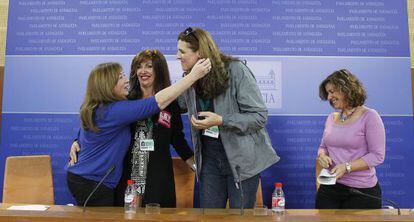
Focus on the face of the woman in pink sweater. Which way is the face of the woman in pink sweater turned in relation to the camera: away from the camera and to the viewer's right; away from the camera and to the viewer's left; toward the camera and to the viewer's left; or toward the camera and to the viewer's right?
toward the camera and to the viewer's left

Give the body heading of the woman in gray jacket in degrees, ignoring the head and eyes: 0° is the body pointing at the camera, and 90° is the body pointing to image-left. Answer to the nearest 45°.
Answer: approximately 45°

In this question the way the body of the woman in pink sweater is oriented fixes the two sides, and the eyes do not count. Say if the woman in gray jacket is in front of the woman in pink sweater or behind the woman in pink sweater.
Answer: in front

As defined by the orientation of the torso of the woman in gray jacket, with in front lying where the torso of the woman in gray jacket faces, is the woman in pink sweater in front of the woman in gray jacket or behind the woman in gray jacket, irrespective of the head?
behind

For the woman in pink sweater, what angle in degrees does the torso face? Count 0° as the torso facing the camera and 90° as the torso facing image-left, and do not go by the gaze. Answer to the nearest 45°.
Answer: approximately 45°

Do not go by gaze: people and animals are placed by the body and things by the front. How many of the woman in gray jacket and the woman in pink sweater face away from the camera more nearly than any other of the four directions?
0

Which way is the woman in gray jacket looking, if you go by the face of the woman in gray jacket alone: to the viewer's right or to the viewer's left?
to the viewer's left
